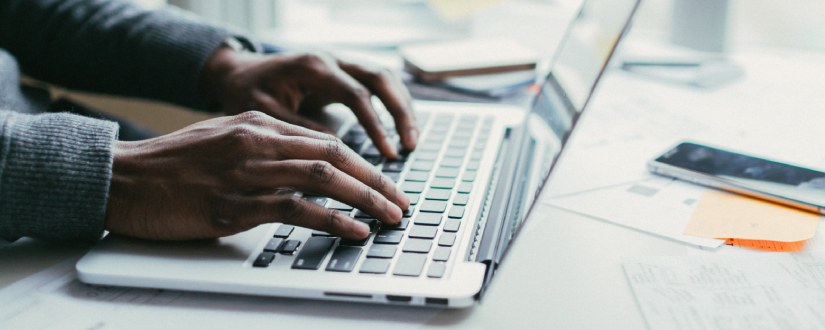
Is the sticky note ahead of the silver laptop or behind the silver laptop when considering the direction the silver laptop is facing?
behind

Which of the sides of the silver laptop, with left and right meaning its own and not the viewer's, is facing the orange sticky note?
back

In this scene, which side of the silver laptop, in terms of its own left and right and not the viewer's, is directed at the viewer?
left

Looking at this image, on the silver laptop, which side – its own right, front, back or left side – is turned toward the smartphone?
back
